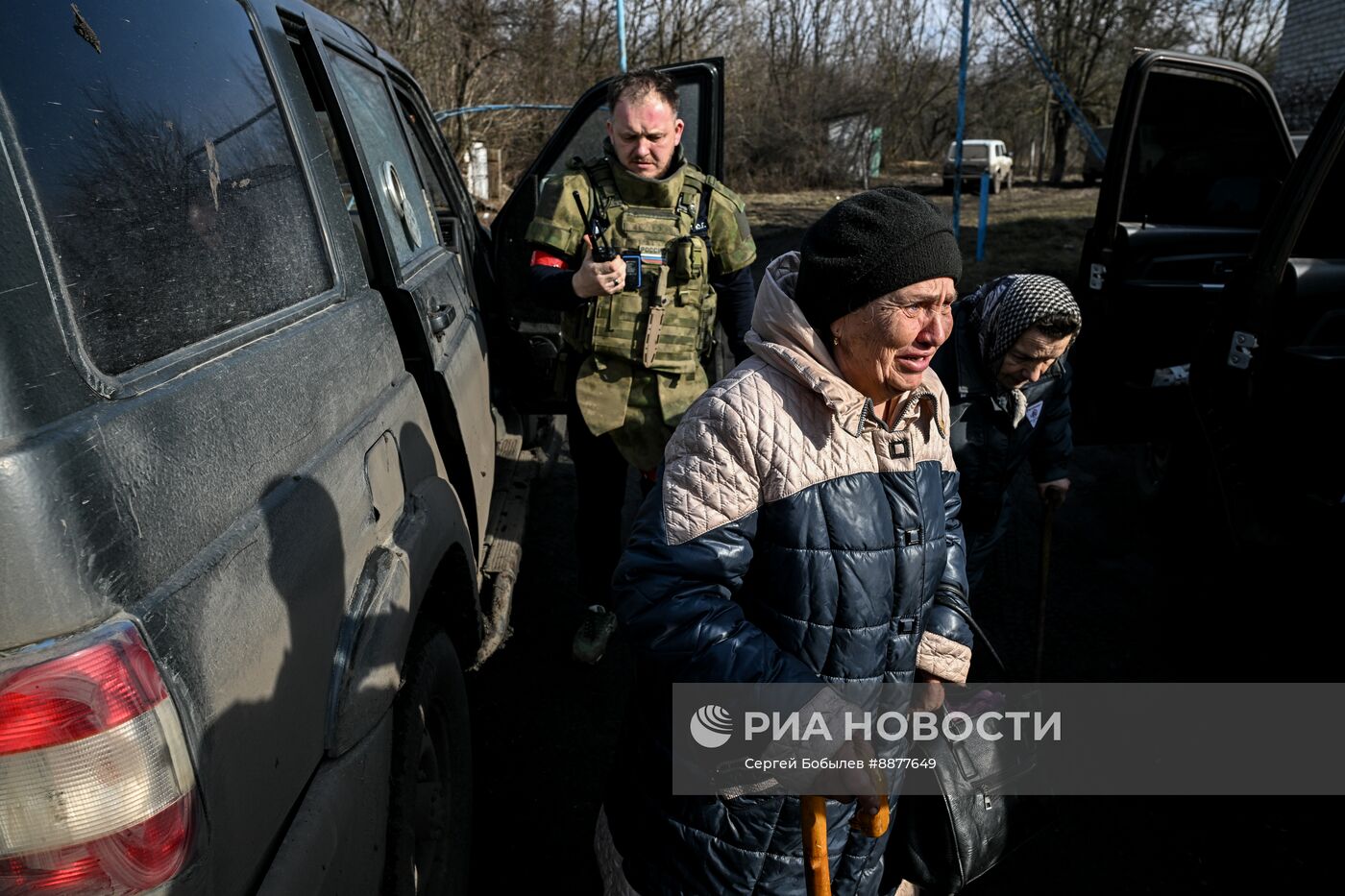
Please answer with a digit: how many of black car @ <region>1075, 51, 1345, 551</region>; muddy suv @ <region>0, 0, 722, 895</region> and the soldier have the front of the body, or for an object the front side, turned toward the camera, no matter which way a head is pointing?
1

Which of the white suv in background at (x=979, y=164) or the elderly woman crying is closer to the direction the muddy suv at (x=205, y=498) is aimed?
the white suv in background

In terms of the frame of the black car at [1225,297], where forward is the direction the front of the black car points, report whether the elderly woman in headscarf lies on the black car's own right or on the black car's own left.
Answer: on the black car's own left

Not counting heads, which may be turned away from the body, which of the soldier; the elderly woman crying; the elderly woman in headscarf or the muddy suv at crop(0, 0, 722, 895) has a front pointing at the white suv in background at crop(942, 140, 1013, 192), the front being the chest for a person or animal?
the muddy suv at crop(0, 0, 722, 895)

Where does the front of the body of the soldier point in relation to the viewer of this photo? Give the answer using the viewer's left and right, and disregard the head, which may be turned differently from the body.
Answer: facing the viewer

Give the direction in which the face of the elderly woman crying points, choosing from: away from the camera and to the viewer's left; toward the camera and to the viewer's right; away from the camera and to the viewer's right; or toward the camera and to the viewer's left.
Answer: toward the camera and to the viewer's right

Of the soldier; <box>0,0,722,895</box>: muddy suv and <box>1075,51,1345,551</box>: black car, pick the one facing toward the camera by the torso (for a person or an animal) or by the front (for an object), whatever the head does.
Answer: the soldier

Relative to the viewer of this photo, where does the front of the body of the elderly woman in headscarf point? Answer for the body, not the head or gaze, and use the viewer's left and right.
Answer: facing the viewer and to the right of the viewer

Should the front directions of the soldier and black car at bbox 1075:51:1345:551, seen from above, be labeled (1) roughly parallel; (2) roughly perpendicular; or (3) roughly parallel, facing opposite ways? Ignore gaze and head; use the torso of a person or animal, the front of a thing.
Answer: roughly parallel, facing opposite ways

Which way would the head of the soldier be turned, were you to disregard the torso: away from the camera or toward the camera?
toward the camera

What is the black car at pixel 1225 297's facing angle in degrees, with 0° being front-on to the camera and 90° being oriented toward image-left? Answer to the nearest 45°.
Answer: approximately 135°

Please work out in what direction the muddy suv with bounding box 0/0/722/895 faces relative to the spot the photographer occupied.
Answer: facing away from the viewer and to the right of the viewer

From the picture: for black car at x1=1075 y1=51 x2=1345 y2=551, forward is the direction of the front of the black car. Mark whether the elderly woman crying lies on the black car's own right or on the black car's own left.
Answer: on the black car's own left

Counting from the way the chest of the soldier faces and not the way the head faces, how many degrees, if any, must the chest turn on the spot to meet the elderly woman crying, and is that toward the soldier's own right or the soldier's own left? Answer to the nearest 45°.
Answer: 0° — they already face them

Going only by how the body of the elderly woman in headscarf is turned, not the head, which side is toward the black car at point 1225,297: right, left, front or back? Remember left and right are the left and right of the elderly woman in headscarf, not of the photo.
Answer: left
